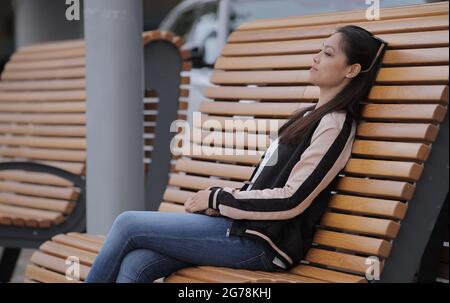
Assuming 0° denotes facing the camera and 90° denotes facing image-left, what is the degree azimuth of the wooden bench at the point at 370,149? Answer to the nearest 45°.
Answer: approximately 45°

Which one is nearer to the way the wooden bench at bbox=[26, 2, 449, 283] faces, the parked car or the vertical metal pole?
the vertical metal pole
